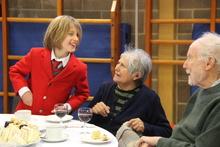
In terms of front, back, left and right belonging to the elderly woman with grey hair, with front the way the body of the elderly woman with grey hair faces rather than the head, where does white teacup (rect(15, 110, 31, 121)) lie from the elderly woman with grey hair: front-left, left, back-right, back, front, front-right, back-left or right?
front

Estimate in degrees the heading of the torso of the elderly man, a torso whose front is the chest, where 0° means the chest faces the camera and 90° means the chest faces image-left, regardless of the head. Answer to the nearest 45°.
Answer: approximately 90°

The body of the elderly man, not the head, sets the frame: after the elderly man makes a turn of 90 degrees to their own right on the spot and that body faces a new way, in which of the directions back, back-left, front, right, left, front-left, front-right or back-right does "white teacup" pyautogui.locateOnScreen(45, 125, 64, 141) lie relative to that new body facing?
left

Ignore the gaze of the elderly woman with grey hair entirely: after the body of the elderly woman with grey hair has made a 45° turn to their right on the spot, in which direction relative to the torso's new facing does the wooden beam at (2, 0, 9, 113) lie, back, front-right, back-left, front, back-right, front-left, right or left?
front-right

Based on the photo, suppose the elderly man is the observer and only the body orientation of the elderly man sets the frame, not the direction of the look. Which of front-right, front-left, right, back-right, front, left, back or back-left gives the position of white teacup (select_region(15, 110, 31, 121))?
front

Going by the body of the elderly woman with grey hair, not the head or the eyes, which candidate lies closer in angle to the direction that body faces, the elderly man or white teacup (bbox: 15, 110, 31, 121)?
the white teacup

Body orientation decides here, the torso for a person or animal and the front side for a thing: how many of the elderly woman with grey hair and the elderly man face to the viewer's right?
0

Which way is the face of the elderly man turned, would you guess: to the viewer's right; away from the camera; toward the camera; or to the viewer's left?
to the viewer's left

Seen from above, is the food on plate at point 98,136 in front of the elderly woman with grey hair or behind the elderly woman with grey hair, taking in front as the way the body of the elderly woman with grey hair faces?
in front

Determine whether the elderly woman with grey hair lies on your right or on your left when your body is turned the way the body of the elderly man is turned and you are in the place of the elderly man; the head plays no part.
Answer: on your right

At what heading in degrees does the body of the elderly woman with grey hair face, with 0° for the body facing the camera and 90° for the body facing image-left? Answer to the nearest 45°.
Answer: approximately 45°

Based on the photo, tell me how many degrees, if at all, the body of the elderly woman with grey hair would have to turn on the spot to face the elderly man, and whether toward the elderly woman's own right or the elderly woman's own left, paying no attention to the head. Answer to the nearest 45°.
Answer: approximately 90° to the elderly woman's own left

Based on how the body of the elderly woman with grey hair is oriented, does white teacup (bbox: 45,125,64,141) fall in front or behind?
in front
